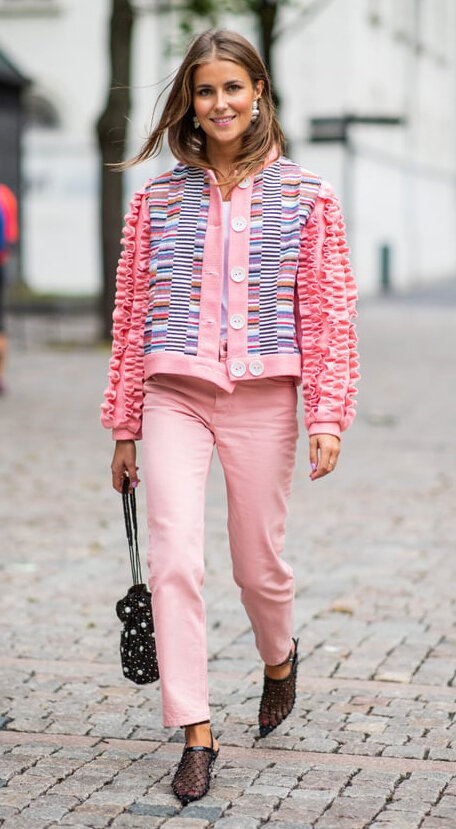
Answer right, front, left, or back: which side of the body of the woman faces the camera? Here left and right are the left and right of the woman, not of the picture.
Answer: front

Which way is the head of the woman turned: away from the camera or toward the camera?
toward the camera
